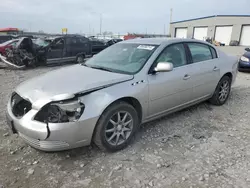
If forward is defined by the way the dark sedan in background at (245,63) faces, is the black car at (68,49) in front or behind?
in front

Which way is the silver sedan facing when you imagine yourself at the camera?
facing the viewer and to the left of the viewer

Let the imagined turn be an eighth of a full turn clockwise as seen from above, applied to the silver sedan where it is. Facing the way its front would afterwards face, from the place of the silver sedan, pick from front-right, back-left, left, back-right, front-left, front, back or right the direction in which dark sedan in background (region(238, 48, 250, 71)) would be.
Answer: back-right

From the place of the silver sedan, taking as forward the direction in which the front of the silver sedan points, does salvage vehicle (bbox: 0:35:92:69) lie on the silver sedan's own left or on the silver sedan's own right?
on the silver sedan's own right

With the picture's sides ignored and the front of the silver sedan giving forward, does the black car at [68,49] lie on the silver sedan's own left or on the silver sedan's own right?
on the silver sedan's own right

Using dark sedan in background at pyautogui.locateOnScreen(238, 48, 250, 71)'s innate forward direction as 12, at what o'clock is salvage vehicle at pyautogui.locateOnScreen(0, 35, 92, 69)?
The salvage vehicle is roughly at 1 o'clock from the dark sedan in background.
